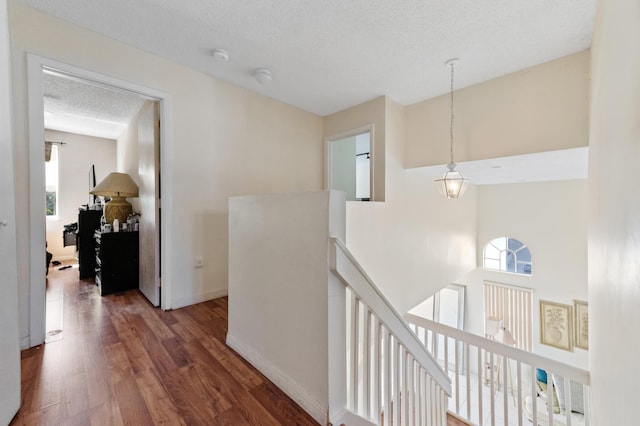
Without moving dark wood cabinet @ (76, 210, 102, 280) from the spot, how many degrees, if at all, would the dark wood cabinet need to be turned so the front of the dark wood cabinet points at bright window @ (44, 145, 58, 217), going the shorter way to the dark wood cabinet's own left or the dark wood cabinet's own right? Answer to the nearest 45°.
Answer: approximately 90° to the dark wood cabinet's own right

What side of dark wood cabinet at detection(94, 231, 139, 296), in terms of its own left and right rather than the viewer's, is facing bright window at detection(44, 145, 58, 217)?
right

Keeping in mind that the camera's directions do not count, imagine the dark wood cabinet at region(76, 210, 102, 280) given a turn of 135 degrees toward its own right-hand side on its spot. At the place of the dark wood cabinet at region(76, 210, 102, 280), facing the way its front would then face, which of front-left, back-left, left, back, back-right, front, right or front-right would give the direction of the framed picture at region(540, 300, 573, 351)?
right

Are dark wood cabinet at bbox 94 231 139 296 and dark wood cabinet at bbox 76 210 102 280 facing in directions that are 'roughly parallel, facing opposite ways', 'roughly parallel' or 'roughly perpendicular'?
roughly parallel

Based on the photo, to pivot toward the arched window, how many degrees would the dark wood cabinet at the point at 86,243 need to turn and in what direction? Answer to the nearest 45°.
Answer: approximately 135° to its left
